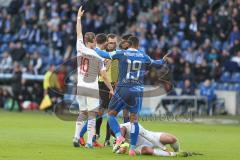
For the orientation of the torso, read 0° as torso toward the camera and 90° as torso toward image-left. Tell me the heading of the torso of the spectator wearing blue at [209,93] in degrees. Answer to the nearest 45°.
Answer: approximately 45°

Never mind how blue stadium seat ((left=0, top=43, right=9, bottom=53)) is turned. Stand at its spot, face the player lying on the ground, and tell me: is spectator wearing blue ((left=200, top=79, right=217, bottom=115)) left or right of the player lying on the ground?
left

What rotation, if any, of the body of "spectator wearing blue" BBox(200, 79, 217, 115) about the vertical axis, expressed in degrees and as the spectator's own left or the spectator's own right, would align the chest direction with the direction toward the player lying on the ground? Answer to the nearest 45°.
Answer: approximately 45° to the spectator's own left

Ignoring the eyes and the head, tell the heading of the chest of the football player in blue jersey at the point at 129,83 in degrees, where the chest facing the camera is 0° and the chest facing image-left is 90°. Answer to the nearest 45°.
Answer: approximately 180°

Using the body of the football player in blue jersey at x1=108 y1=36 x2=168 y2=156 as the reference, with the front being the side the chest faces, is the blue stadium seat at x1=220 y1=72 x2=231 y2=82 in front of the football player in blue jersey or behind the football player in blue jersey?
in front

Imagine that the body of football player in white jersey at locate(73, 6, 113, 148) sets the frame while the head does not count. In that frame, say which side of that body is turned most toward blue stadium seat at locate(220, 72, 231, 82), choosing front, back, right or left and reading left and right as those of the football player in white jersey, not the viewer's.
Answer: front

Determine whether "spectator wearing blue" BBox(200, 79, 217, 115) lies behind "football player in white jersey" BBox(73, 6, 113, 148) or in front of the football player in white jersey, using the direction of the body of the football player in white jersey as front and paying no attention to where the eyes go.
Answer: in front

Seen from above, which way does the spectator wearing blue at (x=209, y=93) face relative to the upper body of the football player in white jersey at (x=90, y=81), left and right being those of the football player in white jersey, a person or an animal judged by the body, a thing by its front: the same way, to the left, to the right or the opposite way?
the opposite way

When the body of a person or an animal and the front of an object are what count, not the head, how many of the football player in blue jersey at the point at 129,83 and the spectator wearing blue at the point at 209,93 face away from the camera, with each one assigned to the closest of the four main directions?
1

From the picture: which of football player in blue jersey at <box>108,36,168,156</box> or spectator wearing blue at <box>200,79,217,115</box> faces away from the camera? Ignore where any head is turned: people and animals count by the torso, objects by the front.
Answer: the football player in blue jersey
